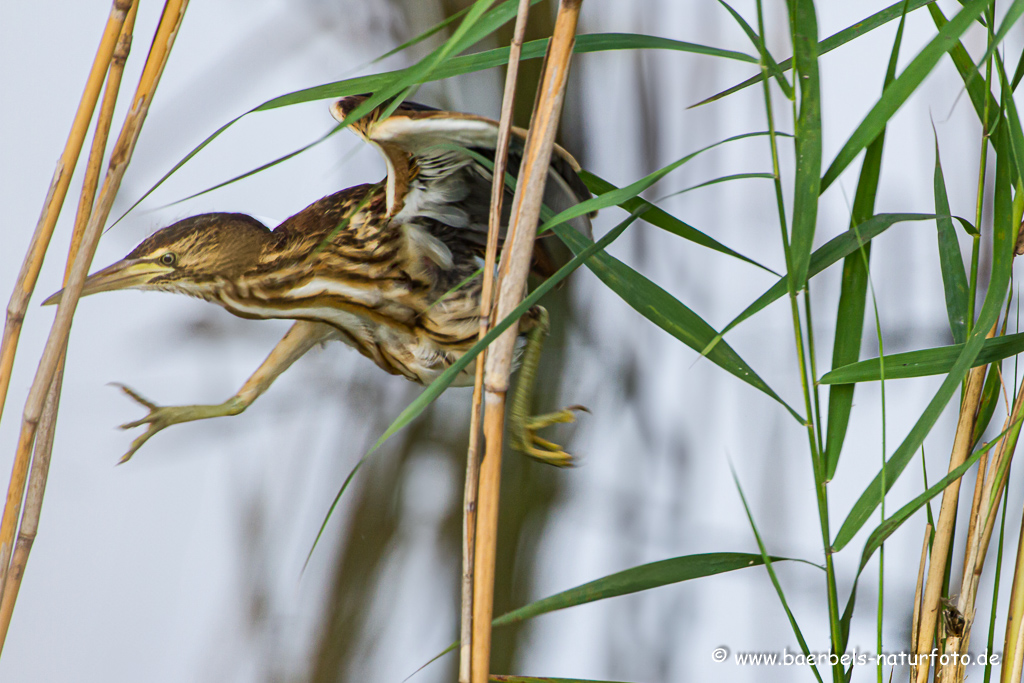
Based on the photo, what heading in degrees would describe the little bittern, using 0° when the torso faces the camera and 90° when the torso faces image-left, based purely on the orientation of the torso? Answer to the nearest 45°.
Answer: approximately 90°
